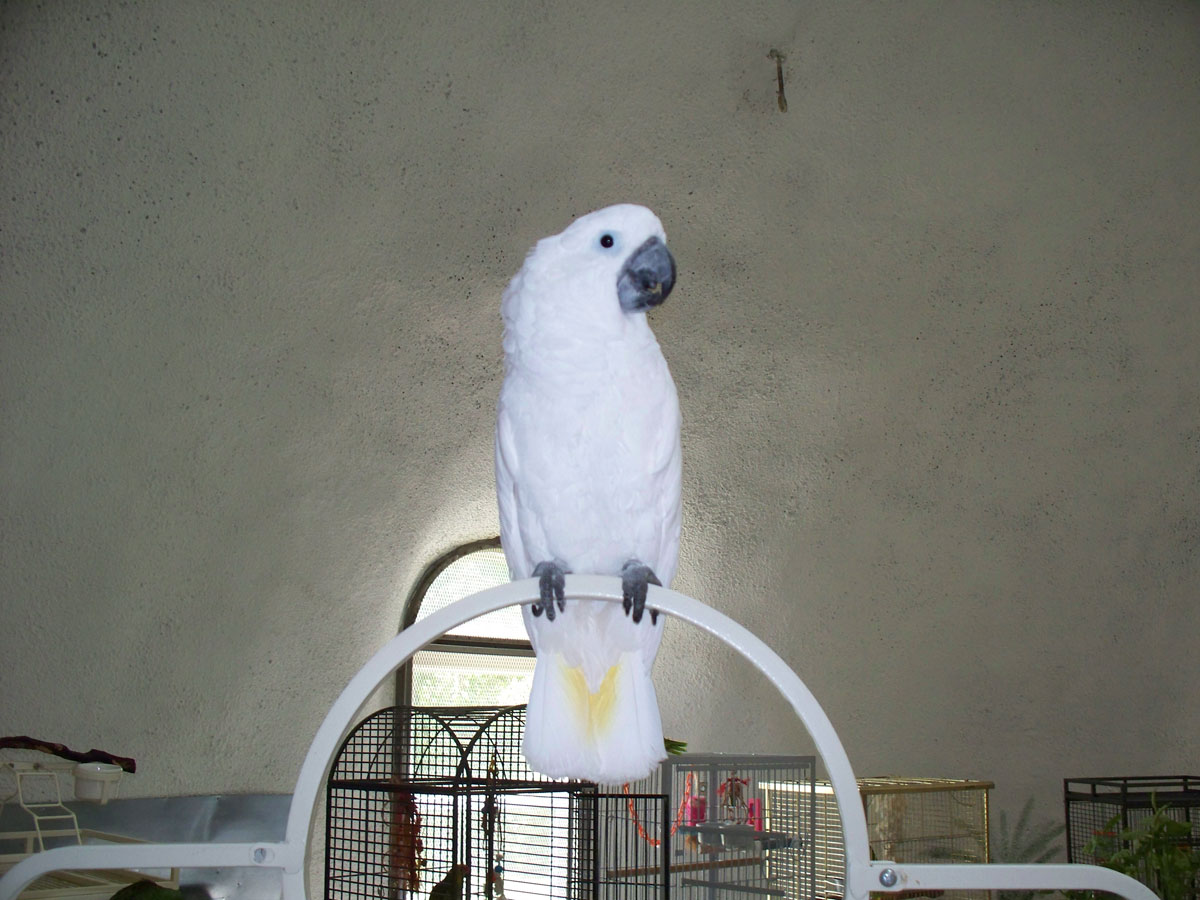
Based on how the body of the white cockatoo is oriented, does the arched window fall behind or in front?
behind

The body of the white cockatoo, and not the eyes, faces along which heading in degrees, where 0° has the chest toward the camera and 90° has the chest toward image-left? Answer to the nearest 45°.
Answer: approximately 0°

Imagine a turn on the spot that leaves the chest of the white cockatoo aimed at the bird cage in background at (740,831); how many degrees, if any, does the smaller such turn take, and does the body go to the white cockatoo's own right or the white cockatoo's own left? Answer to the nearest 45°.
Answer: approximately 180°
